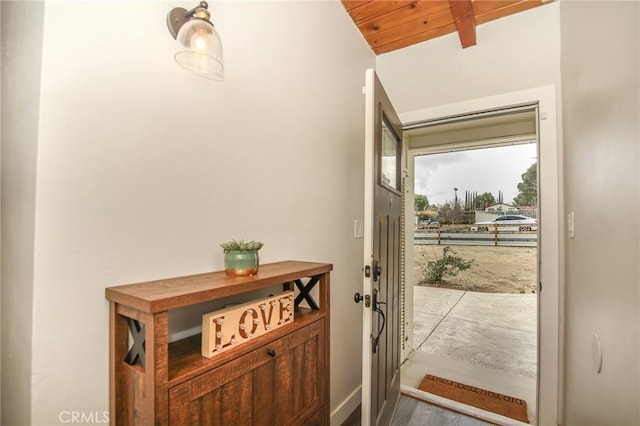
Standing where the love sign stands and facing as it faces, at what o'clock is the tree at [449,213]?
The tree is roughly at 9 o'clock from the love sign.

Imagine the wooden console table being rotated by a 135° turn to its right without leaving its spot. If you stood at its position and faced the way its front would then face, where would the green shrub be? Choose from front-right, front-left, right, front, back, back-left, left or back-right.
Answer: back-right

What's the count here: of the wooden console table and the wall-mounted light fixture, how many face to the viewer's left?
0

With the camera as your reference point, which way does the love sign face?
facing the viewer and to the right of the viewer

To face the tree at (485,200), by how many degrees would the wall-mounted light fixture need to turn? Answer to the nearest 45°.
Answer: approximately 90° to its left

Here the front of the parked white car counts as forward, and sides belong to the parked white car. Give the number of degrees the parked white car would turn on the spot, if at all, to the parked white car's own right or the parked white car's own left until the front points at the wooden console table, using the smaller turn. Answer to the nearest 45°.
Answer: approximately 90° to the parked white car's own left

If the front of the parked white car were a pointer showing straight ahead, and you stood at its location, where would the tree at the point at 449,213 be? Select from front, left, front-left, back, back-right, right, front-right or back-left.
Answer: front
